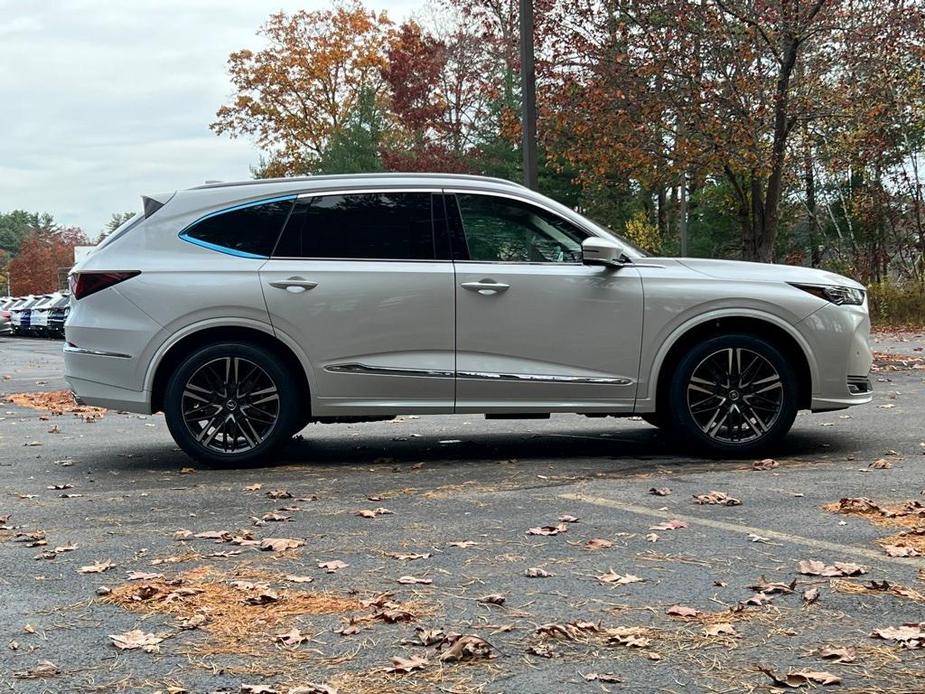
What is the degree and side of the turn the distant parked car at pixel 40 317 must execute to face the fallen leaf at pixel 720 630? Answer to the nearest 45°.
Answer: approximately 45° to its left

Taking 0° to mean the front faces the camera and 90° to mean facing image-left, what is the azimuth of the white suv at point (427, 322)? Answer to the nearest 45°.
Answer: approximately 270°

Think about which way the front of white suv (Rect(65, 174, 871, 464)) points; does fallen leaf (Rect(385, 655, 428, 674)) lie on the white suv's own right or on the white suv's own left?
on the white suv's own right

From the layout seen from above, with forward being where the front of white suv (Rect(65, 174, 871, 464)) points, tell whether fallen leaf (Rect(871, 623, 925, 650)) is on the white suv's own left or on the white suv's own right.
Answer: on the white suv's own right

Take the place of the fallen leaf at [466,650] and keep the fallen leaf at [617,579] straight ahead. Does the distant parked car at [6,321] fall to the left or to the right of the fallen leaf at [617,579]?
left

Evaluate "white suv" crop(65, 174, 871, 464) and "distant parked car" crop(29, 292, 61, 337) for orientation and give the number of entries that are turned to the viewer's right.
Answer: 1

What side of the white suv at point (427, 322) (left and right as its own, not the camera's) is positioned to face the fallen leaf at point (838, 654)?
right

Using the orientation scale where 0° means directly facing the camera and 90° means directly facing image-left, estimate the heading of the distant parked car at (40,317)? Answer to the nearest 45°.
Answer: approximately 45°

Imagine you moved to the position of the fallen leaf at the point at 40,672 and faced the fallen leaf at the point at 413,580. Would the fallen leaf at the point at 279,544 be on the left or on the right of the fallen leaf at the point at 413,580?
left

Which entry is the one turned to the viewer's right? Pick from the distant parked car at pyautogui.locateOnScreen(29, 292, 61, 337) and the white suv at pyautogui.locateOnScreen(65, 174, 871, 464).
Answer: the white suv

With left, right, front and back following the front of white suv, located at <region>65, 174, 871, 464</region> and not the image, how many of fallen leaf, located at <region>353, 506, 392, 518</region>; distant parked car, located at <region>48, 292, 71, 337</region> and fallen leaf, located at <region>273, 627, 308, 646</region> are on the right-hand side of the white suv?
2

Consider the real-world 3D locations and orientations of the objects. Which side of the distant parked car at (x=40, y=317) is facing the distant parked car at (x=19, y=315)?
right
